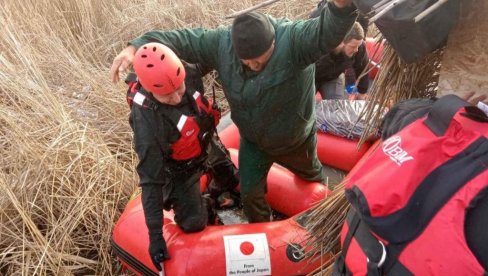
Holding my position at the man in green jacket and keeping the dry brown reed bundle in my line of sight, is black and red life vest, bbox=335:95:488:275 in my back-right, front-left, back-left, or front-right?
front-right

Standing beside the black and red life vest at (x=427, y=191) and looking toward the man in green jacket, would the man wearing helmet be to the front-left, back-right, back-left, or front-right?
front-left

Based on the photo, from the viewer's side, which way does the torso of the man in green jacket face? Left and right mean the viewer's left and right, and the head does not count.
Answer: facing the viewer

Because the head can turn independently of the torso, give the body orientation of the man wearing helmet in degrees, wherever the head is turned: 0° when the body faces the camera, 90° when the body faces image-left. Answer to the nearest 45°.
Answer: approximately 315°

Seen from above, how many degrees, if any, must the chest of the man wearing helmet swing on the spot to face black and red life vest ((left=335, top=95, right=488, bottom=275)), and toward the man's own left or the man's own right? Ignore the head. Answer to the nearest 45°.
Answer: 0° — they already face it

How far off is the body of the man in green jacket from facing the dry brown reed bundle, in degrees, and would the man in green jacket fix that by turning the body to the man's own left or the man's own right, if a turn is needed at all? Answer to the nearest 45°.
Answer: approximately 45° to the man's own left

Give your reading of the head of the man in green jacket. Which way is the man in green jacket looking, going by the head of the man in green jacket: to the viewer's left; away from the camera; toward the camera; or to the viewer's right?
toward the camera
